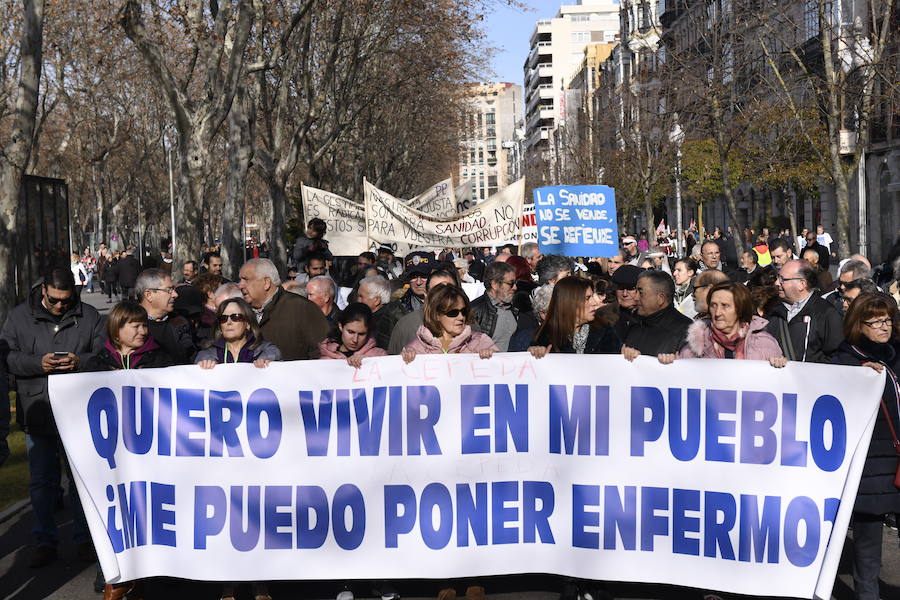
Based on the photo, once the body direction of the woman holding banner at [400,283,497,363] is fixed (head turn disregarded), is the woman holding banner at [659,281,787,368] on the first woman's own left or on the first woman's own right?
on the first woman's own left

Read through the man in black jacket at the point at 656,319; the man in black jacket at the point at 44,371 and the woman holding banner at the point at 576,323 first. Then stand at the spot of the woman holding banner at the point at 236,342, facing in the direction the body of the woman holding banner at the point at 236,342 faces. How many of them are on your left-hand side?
2

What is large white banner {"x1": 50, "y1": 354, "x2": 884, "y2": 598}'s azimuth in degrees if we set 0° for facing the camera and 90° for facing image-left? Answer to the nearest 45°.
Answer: approximately 0°

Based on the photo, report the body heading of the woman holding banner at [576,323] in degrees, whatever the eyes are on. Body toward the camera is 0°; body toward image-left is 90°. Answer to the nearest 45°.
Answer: approximately 315°

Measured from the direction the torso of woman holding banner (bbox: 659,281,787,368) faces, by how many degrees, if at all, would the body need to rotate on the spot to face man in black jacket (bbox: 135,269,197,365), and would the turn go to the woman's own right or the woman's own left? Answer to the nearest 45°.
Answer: approximately 90° to the woman's own right
